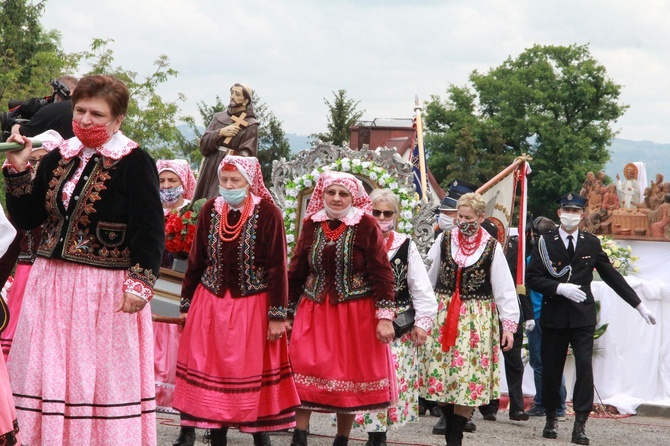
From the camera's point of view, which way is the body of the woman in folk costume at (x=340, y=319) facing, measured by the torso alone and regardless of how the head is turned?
toward the camera

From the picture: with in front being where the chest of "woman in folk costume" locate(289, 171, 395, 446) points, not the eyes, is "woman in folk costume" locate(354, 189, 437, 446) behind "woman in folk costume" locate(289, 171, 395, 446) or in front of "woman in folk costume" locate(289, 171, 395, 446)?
behind

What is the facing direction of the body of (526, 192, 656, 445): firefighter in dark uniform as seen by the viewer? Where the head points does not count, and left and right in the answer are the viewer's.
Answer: facing the viewer

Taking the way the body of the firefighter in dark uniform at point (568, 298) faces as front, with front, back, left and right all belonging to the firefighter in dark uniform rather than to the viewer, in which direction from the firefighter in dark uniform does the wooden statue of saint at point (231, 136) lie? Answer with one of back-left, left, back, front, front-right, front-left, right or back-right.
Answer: right

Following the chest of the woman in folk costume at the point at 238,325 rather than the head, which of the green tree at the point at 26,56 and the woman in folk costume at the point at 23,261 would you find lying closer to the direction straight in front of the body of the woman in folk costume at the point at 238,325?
the woman in folk costume

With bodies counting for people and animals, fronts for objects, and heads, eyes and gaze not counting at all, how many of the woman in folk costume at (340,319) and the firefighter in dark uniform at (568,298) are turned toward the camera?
2

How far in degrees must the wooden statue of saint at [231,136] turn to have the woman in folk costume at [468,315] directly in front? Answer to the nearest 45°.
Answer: approximately 90° to its left

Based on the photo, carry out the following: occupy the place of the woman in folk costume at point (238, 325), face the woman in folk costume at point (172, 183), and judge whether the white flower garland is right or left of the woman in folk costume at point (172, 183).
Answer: right

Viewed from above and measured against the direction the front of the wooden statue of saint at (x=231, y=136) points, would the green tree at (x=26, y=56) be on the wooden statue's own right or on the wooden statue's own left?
on the wooden statue's own right

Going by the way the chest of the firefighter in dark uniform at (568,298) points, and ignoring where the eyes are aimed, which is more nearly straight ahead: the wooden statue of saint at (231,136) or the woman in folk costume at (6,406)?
the woman in folk costume
